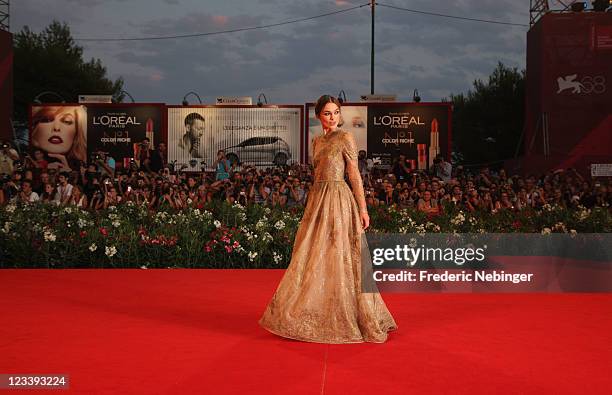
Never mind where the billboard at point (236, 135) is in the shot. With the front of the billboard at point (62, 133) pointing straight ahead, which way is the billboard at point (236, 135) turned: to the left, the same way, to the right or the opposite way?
the same way

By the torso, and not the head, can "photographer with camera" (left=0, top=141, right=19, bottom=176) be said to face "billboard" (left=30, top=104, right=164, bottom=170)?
no

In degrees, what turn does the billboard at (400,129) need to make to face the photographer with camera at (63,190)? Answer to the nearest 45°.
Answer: approximately 45° to its right

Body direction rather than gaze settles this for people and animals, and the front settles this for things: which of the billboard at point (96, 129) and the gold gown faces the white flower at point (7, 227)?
the billboard

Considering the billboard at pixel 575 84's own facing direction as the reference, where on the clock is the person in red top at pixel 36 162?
The person in red top is roughly at 2 o'clock from the billboard.

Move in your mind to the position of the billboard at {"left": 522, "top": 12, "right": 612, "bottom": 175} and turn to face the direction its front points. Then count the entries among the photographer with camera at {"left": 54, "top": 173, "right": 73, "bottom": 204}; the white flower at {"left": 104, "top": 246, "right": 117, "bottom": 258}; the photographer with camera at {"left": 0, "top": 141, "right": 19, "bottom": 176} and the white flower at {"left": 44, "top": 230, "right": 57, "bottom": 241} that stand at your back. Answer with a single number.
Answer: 0

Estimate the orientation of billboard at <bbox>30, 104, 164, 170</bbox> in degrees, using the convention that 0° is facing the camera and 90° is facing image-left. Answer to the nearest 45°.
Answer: approximately 0°

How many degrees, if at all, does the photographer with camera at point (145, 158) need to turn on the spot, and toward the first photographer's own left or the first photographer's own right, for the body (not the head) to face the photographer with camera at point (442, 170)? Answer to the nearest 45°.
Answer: approximately 90° to the first photographer's own left

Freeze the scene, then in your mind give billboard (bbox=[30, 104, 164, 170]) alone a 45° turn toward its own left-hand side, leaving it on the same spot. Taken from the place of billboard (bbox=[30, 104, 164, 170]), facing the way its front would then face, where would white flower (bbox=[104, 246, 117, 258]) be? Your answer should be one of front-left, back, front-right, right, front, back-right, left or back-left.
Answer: front-right

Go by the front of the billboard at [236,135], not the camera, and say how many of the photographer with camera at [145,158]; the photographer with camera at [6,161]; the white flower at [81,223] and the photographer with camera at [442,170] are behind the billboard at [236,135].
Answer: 0

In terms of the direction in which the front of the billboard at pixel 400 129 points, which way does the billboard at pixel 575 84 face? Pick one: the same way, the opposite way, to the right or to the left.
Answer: the same way

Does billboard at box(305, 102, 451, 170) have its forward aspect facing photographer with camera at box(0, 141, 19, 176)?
no

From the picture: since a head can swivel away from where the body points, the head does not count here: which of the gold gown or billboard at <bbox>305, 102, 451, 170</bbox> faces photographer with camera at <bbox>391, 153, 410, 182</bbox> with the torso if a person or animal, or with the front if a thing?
the billboard

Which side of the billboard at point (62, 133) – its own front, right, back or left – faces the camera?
front

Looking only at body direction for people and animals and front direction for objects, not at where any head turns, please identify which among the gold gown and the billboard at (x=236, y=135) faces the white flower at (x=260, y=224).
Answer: the billboard

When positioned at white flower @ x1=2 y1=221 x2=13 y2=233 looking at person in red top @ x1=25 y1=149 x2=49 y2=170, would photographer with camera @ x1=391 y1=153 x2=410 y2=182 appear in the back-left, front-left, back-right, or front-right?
front-right

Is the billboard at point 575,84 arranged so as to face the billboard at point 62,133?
no

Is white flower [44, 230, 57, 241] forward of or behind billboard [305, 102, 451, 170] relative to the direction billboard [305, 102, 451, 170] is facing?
forward

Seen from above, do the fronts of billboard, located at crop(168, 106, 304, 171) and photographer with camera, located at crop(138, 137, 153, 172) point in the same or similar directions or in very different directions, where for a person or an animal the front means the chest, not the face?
same or similar directions

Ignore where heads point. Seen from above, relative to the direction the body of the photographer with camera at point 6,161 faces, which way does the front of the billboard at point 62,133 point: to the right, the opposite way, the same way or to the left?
the same way

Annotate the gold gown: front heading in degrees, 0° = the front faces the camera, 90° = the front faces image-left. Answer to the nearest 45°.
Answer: approximately 45°

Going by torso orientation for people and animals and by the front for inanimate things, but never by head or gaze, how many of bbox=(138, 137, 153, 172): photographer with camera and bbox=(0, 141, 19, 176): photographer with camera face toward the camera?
2

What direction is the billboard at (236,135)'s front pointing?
toward the camera
